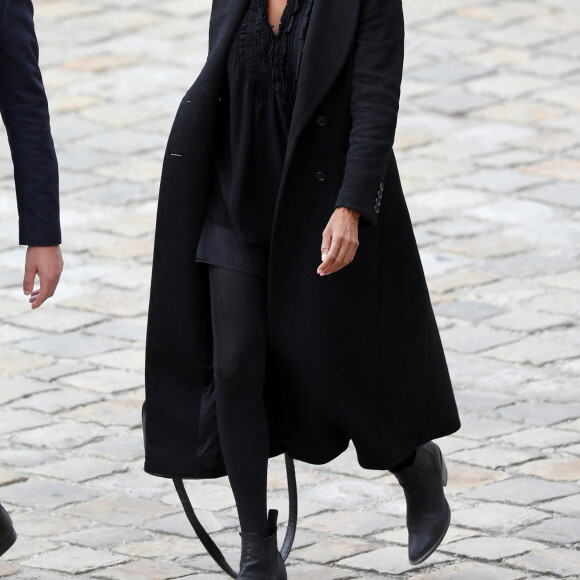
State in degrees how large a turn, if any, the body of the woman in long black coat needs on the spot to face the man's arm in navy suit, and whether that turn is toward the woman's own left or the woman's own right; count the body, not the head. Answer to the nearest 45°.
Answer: approximately 45° to the woman's own right

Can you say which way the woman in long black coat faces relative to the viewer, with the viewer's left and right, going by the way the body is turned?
facing the viewer and to the left of the viewer
